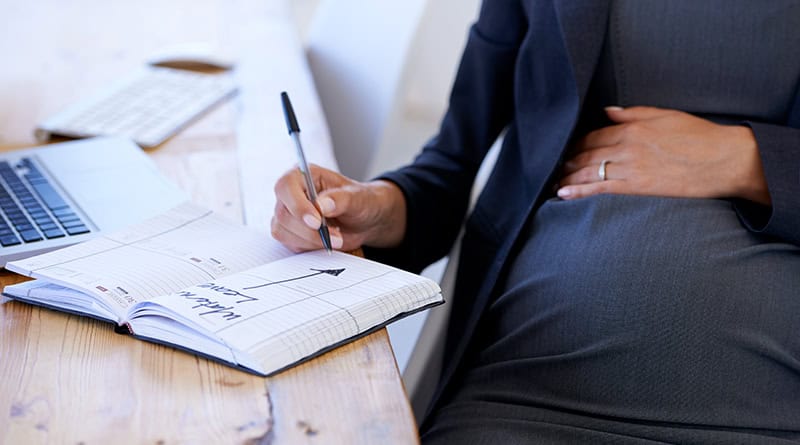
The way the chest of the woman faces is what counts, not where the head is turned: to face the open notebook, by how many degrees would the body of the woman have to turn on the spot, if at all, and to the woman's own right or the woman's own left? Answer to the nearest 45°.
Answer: approximately 45° to the woman's own right

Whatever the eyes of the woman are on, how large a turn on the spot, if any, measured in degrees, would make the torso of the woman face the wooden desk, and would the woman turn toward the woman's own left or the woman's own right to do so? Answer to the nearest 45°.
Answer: approximately 45° to the woman's own right

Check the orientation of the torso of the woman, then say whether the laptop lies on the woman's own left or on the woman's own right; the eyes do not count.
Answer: on the woman's own right

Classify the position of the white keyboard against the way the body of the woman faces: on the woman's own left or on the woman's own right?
on the woman's own right
